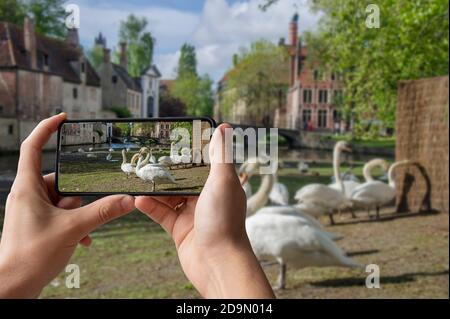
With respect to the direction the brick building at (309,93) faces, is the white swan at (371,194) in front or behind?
in front

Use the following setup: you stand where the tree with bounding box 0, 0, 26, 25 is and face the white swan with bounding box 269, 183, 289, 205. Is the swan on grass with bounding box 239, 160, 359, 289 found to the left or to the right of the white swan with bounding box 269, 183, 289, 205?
right

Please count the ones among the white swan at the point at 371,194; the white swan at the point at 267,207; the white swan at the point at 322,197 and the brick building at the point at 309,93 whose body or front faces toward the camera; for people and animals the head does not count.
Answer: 1

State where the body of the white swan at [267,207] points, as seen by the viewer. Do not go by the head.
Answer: to the viewer's left

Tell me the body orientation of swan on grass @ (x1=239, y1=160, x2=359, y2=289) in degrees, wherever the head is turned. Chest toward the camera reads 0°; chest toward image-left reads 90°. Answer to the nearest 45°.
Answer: approximately 90°

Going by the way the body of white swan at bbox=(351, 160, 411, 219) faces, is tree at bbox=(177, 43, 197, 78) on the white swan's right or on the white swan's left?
on the white swan's right

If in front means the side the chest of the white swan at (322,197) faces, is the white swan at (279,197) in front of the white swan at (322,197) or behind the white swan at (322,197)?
behind

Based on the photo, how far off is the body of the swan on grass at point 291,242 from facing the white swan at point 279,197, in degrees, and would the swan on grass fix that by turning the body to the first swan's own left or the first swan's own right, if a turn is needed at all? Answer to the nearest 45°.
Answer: approximately 90° to the first swan's own right

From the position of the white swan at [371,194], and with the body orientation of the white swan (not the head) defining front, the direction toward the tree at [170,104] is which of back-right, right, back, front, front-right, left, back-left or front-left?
right

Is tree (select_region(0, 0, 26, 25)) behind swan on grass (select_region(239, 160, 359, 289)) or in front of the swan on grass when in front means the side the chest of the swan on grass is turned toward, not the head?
in front

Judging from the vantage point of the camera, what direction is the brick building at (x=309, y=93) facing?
facing the viewer
